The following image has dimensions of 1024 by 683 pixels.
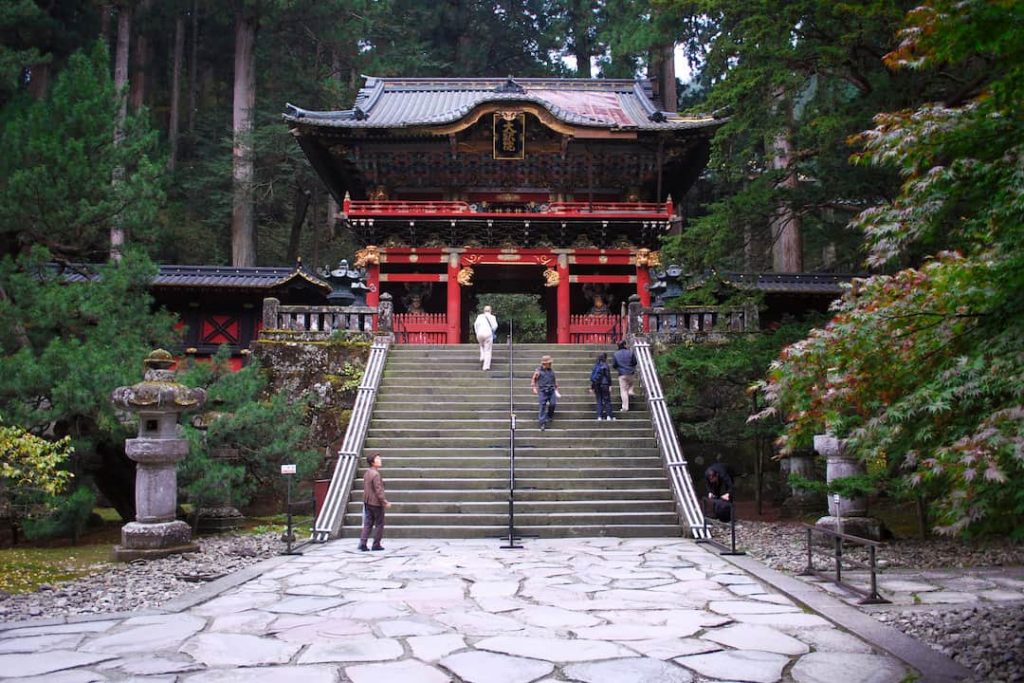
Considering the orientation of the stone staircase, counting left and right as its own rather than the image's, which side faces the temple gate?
back

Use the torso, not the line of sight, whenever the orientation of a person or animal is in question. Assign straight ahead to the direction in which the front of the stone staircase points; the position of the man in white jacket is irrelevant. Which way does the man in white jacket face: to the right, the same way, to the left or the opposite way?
the opposite way

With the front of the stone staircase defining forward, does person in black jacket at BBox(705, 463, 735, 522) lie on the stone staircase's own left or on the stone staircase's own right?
on the stone staircase's own left

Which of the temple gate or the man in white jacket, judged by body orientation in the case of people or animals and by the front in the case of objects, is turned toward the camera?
the temple gate

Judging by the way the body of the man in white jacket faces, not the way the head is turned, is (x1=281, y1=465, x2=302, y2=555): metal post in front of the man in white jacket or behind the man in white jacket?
behind

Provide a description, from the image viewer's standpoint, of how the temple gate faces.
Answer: facing the viewer

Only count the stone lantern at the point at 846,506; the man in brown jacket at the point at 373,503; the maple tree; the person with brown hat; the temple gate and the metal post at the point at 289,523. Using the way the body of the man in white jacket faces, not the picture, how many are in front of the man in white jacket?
1

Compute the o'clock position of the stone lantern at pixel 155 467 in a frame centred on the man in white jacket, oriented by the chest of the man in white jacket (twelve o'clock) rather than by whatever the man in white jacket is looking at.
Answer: The stone lantern is roughly at 7 o'clock from the man in white jacket.

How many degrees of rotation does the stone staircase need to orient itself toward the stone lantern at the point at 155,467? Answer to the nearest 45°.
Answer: approximately 45° to its right

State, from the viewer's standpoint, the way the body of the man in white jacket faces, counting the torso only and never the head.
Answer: away from the camera

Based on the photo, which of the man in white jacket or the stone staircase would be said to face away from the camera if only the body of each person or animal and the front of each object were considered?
the man in white jacket

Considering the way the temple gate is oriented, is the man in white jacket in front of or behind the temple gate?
in front

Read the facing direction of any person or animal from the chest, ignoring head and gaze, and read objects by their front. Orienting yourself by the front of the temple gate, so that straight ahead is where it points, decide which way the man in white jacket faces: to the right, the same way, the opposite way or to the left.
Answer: the opposite way
